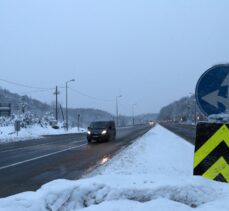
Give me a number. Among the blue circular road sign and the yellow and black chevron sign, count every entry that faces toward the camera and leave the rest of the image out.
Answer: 2

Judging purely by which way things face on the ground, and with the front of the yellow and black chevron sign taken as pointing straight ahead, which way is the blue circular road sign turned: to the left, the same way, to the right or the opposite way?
the same way

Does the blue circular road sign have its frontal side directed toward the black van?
no

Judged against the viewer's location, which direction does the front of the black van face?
facing the viewer and to the left of the viewer

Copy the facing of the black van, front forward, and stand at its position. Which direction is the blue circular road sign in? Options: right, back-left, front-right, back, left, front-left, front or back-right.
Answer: front-left

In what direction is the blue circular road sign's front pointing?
toward the camera

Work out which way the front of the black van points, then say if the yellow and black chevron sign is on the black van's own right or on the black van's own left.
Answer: on the black van's own left
